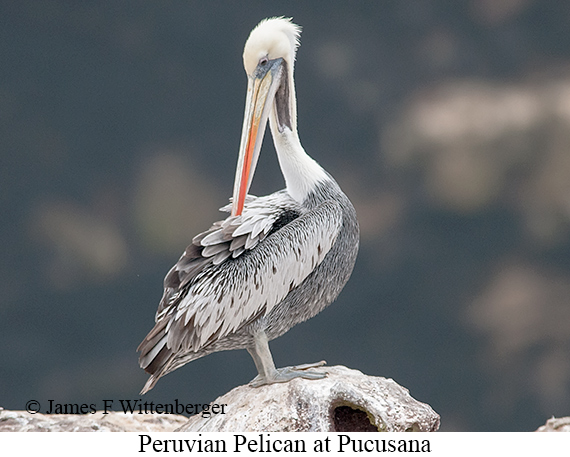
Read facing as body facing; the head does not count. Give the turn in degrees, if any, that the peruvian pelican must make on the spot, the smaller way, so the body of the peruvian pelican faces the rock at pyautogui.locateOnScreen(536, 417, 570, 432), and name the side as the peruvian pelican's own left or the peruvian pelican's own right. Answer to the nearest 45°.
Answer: approximately 45° to the peruvian pelican's own left

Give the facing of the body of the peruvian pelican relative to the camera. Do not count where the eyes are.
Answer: to the viewer's right
